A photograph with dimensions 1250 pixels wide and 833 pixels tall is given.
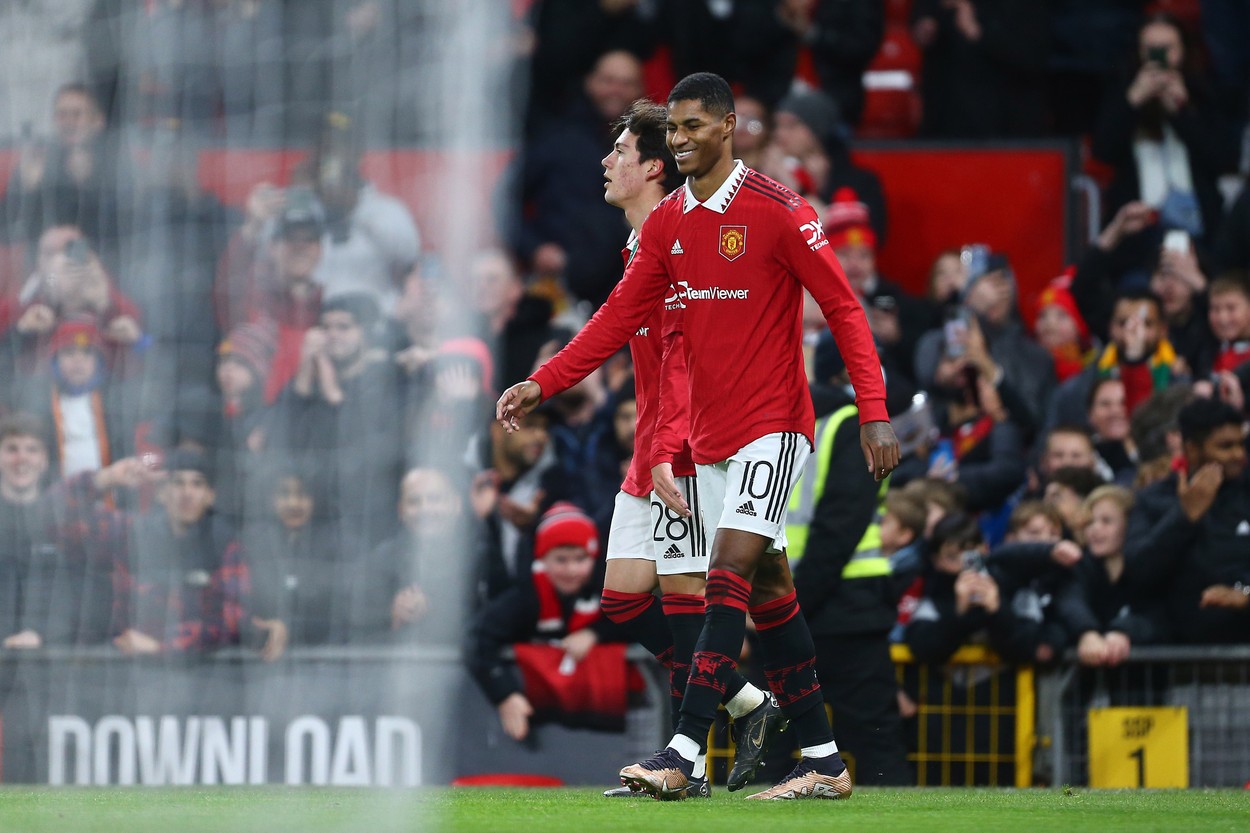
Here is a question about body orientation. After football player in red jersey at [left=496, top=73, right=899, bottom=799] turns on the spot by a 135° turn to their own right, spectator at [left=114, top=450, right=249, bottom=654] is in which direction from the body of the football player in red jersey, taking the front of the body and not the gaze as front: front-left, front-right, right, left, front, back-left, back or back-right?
front-left

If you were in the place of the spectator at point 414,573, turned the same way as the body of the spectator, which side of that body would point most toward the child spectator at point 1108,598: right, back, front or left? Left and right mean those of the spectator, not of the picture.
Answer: left

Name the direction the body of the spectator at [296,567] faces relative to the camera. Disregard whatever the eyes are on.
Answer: toward the camera

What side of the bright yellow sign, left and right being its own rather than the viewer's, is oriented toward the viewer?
front

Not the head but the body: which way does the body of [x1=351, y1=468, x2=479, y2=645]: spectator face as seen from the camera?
toward the camera

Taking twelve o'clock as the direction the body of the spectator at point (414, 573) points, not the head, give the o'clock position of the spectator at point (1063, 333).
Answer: the spectator at point (1063, 333) is roughly at 8 o'clock from the spectator at point (414, 573).

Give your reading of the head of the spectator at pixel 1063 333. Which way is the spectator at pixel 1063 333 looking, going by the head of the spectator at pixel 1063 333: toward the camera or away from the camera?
toward the camera

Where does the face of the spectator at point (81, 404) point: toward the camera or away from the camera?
toward the camera

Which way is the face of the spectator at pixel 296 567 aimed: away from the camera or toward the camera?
toward the camera

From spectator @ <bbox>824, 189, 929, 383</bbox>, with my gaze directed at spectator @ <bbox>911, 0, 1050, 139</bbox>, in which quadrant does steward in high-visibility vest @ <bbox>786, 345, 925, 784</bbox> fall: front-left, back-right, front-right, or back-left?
back-right

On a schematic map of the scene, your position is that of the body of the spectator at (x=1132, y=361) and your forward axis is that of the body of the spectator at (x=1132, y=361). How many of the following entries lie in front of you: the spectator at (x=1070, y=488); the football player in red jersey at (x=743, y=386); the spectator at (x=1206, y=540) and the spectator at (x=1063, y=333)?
3

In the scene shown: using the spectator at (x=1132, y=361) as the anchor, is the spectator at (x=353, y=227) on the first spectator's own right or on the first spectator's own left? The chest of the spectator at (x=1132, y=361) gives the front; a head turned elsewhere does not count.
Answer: on the first spectator's own right

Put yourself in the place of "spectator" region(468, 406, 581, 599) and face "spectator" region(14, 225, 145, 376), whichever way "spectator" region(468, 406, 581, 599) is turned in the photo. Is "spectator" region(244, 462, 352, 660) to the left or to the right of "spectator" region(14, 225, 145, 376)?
left

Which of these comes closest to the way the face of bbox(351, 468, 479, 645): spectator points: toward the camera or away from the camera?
toward the camera

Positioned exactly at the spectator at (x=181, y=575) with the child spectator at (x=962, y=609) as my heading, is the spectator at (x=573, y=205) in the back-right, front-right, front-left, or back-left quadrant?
front-left

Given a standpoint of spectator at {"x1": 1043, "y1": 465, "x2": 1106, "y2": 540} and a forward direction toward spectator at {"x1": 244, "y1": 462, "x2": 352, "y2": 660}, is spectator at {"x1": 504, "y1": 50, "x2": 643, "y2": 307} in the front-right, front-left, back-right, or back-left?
front-right

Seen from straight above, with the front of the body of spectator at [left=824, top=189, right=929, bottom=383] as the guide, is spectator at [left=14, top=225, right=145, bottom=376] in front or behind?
in front

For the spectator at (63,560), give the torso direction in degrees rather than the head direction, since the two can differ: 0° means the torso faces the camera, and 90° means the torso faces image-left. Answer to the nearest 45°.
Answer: approximately 0°

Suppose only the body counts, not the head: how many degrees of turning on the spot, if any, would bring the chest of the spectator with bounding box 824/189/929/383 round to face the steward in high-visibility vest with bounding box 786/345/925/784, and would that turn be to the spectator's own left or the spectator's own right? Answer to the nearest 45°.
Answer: approximately 45° to the spectator's own left

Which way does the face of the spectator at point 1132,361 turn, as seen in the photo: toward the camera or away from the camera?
toward the camera
